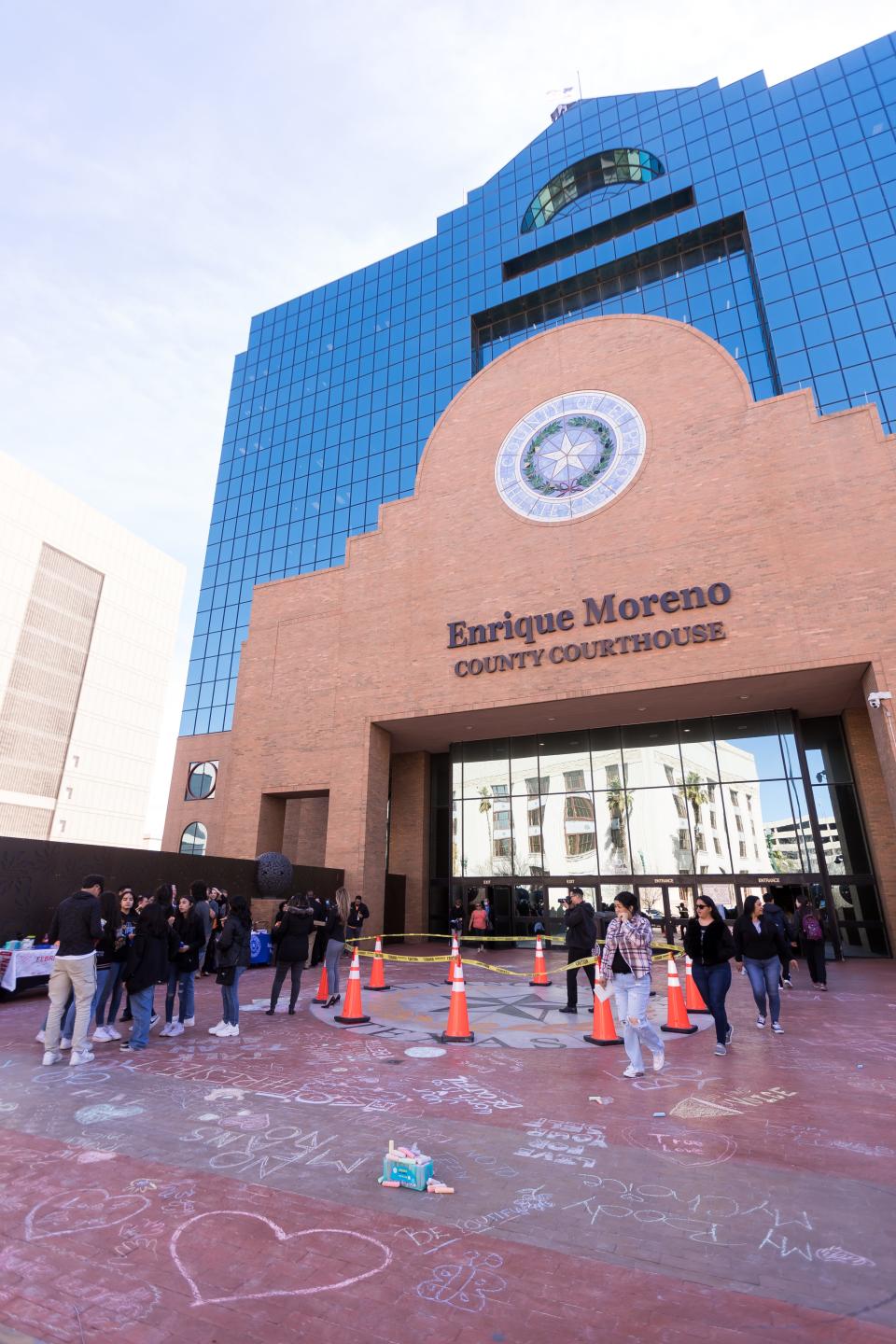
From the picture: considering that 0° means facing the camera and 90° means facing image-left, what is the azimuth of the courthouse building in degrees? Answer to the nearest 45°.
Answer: approximately 45°

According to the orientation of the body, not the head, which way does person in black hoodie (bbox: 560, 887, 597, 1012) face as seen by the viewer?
to the viewer's left

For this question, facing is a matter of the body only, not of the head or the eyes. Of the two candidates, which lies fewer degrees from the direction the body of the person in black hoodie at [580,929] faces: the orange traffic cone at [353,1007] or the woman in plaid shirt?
the orange traffic cone

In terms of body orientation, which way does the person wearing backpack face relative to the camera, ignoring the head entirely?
away from the camera

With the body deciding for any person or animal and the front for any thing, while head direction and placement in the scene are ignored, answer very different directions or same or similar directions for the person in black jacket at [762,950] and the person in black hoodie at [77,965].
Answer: very different directions

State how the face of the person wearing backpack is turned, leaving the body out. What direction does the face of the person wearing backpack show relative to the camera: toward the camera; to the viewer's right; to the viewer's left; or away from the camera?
away from the camera
